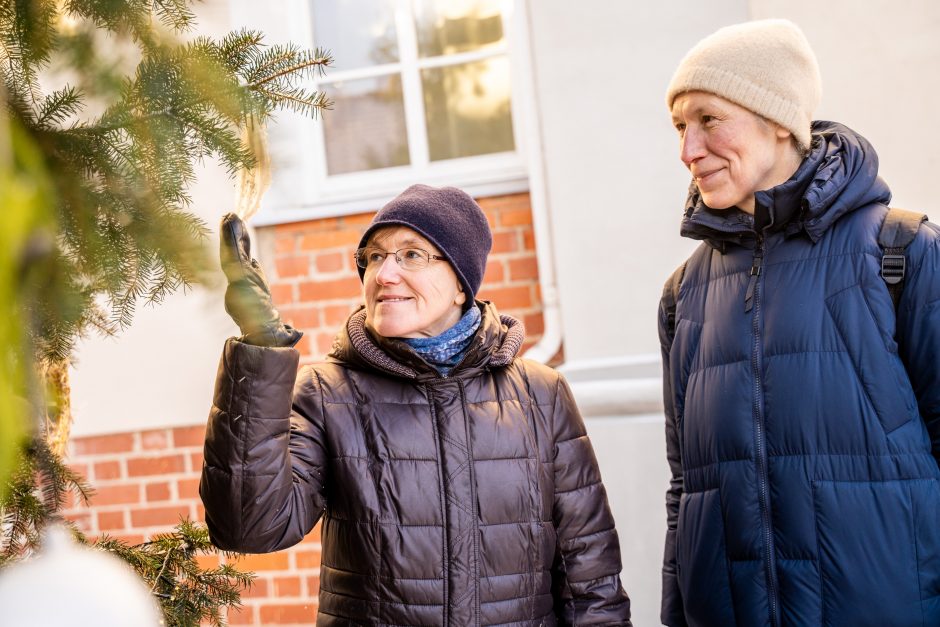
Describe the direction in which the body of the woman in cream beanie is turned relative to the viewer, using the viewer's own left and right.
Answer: facing the viewer and to the left of the viewer

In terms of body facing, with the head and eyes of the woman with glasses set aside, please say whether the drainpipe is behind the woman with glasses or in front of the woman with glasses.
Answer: behind

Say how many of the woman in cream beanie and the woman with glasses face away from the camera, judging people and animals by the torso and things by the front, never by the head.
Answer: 0

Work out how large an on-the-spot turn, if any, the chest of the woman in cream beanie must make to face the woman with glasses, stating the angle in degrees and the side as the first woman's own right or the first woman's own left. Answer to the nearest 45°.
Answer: approximately 45° to the first woman's own right

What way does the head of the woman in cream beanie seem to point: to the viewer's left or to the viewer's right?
to the viewer's left

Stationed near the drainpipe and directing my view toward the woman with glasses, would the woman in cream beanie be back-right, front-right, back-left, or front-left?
front-left

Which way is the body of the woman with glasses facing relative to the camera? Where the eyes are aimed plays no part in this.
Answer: toward the camera

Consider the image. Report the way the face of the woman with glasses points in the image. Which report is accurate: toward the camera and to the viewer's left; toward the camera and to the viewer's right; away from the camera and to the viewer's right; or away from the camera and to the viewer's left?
toward the camera and to the viewer's left

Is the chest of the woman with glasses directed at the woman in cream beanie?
no

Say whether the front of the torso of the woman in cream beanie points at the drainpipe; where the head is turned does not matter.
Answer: no
